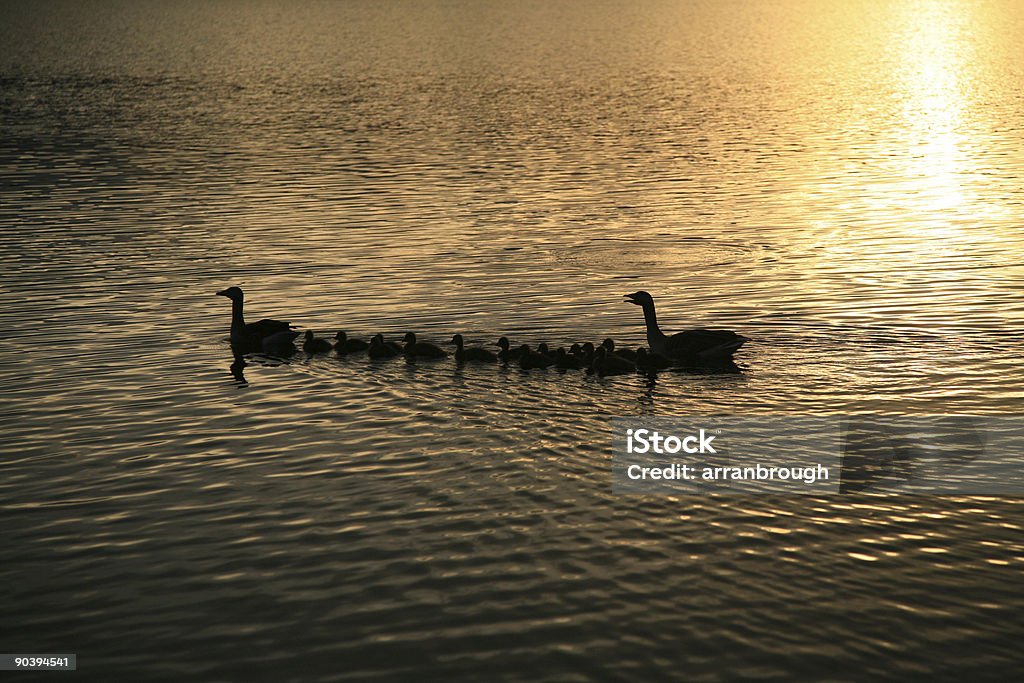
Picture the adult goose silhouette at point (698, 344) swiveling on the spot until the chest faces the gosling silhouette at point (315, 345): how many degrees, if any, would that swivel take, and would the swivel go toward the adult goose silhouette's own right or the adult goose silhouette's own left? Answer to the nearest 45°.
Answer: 0° — it already faces it

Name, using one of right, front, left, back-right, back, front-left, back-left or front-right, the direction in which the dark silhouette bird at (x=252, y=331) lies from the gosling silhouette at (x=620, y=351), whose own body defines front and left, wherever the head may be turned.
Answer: front

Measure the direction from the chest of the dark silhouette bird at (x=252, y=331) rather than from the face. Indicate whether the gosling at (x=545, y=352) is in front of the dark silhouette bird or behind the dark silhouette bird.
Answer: behind

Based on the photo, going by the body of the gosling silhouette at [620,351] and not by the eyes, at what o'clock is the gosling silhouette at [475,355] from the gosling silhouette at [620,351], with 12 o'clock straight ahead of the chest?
the gosling silhouette at [475,355] is roughly at 12 o'clock from the gosling silhouette at [620,351].

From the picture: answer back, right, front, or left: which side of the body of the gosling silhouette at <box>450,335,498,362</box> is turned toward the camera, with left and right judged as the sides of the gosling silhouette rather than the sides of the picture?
left

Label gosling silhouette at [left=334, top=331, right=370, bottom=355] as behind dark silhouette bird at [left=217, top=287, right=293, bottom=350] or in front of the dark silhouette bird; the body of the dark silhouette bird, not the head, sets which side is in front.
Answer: behind

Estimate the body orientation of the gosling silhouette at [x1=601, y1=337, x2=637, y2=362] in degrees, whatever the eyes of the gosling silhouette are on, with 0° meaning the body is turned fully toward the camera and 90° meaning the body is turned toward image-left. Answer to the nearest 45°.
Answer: approximately 90°

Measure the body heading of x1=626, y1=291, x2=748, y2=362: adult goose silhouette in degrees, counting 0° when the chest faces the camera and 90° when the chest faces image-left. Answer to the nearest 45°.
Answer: approximately 90°

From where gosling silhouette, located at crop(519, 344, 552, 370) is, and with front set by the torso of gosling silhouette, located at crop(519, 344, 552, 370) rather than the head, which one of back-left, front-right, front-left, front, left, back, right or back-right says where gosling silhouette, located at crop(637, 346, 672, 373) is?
back

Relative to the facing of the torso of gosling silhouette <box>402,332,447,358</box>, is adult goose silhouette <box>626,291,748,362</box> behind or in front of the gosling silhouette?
behind

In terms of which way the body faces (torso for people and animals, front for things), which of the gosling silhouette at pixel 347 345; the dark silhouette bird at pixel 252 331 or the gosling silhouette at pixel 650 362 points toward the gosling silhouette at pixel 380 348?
the gosling silhouette at pixel 650 362

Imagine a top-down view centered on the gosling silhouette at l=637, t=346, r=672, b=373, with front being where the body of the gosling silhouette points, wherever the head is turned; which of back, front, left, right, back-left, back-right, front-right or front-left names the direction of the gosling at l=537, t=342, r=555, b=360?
front

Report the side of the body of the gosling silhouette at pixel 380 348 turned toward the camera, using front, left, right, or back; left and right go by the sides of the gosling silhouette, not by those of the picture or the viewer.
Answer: left

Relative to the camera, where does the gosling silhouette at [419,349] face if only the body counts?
to the viewer's left
